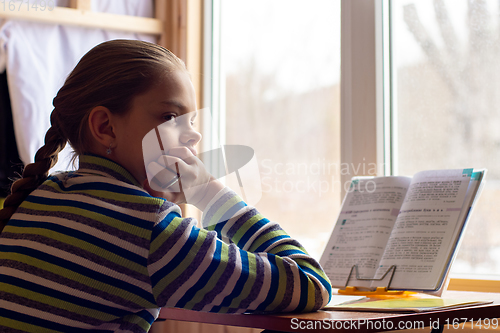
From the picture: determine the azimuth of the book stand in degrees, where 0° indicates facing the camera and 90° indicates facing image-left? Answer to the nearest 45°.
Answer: approximately 45°

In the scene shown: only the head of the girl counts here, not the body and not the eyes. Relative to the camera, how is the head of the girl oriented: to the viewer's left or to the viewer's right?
to the viewer's right

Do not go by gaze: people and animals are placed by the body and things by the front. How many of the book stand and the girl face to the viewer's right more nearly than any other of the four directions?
1

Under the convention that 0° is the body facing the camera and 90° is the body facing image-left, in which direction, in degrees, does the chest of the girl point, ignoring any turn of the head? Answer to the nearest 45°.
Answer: approximately 270°

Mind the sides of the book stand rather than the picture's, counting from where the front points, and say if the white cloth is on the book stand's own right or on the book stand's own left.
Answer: on the book stand's own right
